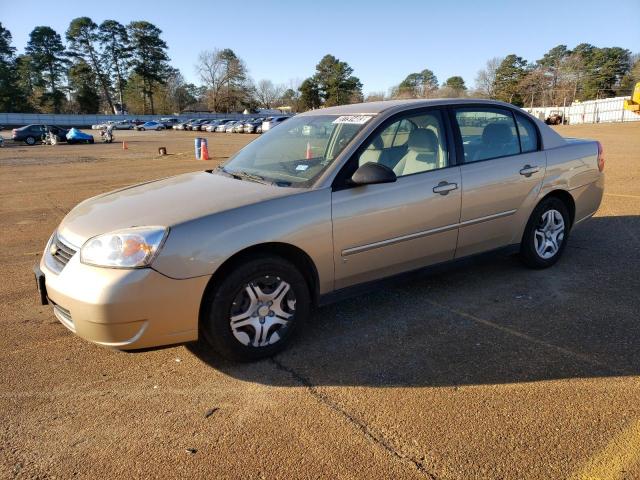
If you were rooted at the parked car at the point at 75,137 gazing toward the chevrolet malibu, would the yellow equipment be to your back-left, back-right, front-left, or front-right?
front-left

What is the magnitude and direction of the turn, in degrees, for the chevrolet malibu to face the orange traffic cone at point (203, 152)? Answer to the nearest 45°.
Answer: approximately 135° to its right

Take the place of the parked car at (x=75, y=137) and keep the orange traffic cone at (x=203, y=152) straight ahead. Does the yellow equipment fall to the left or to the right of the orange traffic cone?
left

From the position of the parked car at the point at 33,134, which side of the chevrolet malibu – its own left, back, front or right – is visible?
right

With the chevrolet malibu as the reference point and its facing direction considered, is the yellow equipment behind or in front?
behind

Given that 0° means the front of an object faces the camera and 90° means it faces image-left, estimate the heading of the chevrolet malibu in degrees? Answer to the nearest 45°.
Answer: approximately 45°

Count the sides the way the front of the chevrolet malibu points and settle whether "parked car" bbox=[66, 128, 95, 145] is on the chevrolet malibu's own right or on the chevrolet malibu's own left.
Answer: on the chevrolet malibu's own right

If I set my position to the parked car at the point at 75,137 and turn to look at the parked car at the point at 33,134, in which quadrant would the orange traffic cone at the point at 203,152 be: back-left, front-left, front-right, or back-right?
back-left
